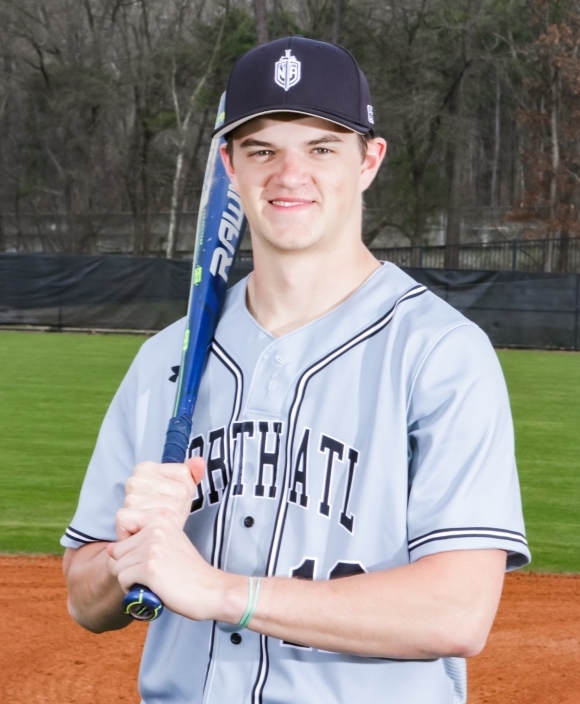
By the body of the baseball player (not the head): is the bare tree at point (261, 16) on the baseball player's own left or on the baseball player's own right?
on the baseball player's own right

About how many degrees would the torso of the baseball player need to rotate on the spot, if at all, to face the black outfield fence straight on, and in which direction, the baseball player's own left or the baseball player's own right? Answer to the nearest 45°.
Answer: approximately 135° to the baseball player's own right

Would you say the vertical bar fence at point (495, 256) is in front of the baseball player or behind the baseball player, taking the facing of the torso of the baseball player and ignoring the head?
behind

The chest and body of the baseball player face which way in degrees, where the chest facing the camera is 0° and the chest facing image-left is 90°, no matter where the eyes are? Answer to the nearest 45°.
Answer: approximately 45°
